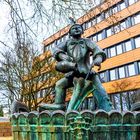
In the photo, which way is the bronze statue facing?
toward the camera

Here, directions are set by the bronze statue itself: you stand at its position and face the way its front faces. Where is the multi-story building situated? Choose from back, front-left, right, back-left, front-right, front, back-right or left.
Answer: back
